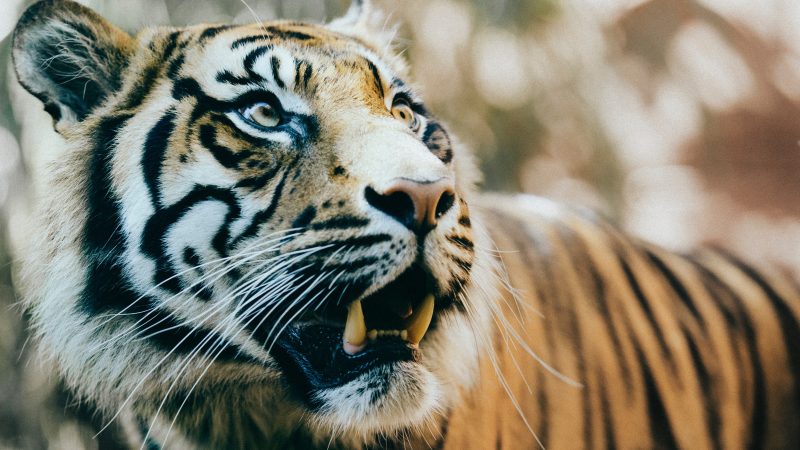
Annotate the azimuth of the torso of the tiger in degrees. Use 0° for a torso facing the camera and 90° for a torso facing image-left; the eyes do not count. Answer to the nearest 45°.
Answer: approximately 45°
